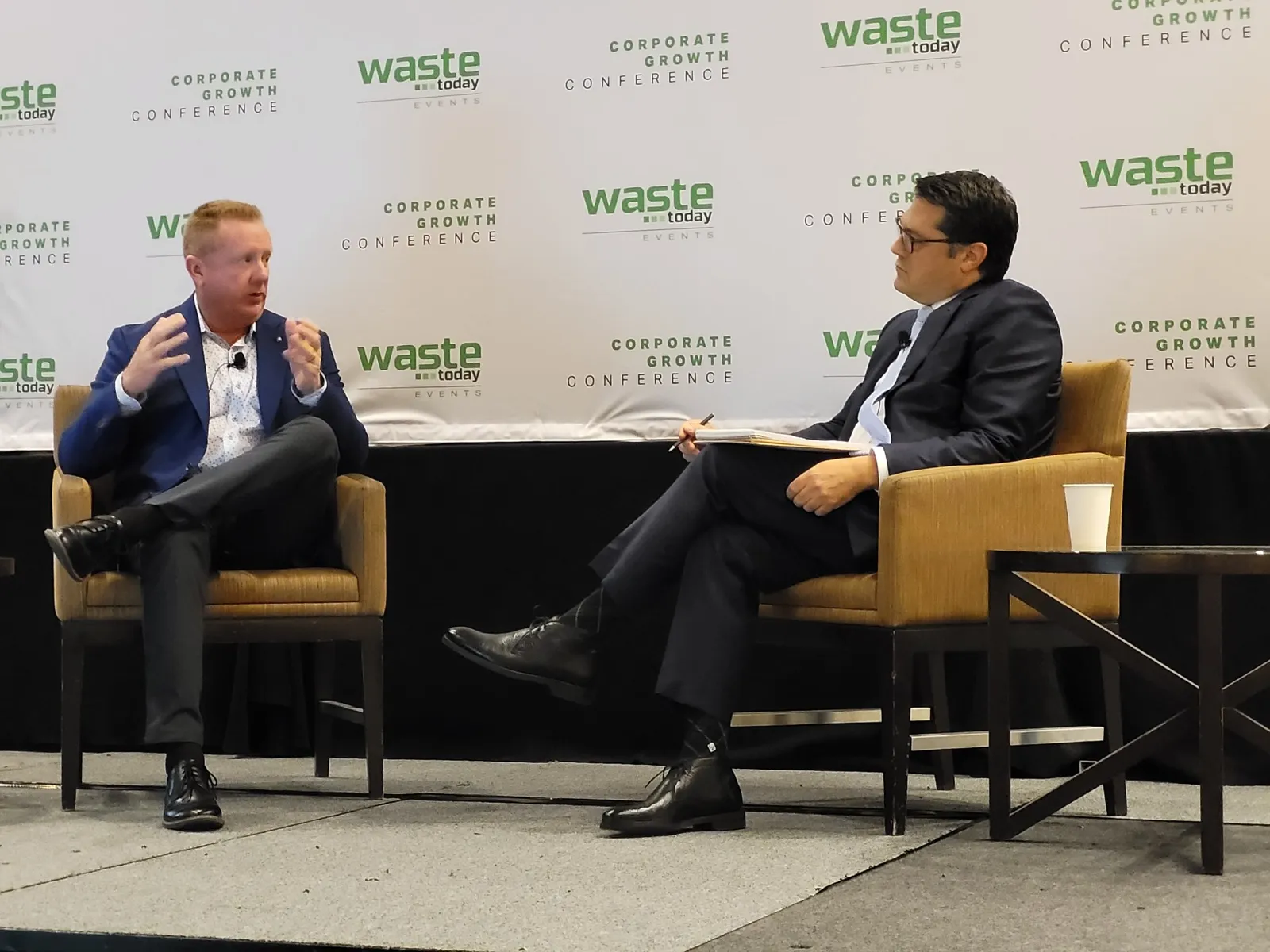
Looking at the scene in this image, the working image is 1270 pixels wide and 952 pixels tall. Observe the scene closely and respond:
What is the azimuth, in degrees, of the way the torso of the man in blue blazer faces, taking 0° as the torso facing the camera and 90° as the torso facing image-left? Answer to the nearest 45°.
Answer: approximately 0°

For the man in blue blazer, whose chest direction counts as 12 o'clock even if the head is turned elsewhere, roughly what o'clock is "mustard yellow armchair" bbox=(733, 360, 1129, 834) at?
The mustard yellow armchair is roughly at 10 o'clock from the man in blue blazer.

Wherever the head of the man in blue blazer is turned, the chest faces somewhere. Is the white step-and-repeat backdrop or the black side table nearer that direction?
the black side table

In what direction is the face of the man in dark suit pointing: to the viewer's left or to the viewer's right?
to the viewer's left

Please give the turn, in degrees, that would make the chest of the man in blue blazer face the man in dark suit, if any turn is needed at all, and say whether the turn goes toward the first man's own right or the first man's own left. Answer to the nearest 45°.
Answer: approximately 45° to the first man's own left

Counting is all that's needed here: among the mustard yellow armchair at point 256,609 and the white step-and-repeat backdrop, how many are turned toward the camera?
2

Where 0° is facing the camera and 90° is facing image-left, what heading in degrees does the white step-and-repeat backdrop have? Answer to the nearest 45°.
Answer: approximately 0°
